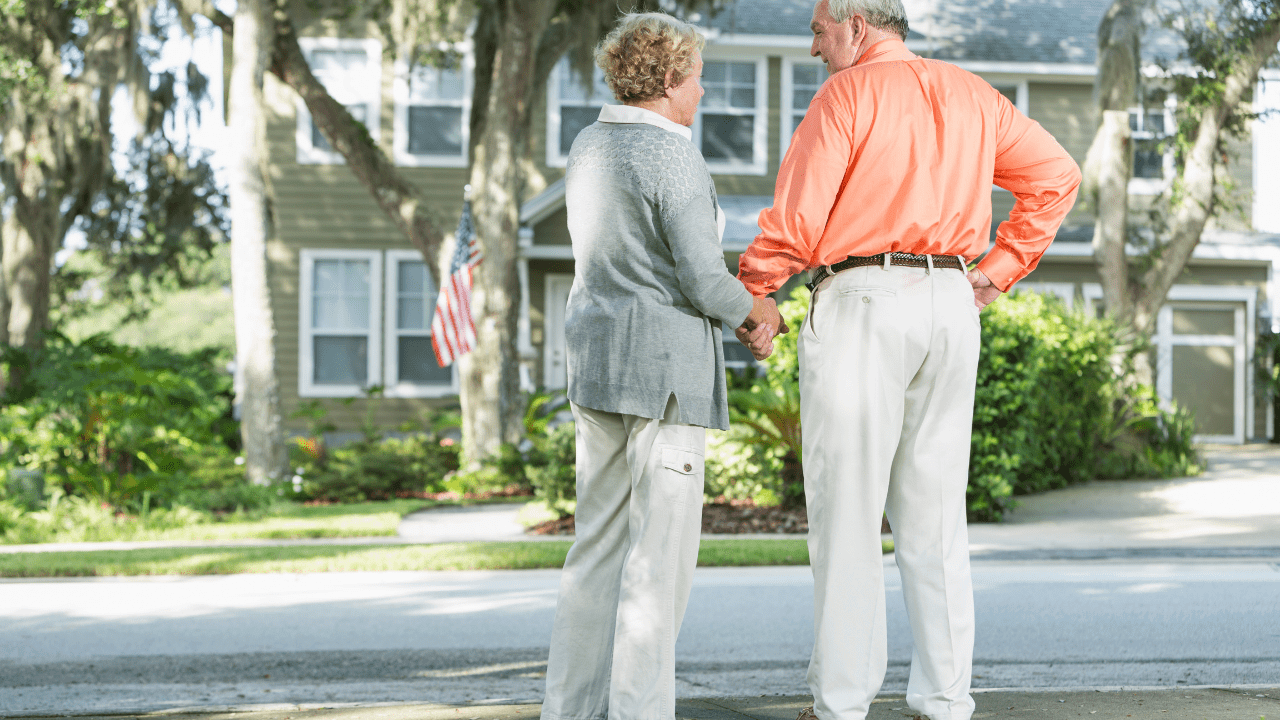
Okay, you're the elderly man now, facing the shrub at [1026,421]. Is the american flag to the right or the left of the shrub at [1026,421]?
left

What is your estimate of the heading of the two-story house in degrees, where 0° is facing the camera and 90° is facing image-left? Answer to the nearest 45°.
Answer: approximately 0°

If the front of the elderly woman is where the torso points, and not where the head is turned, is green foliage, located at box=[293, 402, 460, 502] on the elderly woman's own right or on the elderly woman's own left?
on the elderly woman's own left

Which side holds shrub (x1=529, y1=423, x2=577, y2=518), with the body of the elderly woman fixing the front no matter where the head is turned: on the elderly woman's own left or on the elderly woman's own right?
on the elderly woman's own left

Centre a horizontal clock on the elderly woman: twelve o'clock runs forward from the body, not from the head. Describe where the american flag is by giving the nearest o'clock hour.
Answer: The american flag is roughly at 10 o'clock from the elderly woman.

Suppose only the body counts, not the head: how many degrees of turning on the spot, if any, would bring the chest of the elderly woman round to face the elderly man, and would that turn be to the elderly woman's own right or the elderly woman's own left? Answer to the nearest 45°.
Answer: approximately 45° to the elderly woman's own right

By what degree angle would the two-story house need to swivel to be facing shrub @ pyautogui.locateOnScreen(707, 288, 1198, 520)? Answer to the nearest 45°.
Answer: approximately 45° to its left

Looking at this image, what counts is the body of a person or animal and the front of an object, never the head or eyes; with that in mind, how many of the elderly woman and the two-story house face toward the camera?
1

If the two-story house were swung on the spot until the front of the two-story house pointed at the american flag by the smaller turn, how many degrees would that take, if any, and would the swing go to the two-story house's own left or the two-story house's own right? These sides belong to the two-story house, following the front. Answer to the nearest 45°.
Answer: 0° — it already faces it

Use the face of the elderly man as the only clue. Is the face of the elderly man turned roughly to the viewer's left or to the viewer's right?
to the viewer's left

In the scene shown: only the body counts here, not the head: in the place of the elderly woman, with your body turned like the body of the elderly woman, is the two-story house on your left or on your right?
on your left

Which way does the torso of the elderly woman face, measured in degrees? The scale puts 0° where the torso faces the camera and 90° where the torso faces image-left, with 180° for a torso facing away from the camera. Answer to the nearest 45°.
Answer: approximately 225°
